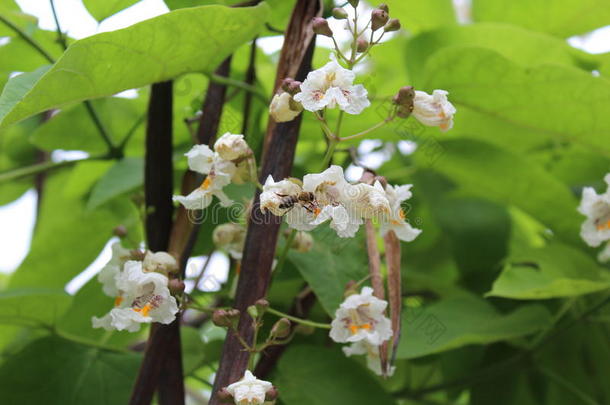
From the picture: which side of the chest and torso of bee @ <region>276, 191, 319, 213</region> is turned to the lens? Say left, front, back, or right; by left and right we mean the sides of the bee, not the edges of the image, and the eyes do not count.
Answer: right

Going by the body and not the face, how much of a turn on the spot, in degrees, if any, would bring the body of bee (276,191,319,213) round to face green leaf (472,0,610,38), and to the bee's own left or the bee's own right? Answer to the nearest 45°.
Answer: approximately 45° to the bee's own left

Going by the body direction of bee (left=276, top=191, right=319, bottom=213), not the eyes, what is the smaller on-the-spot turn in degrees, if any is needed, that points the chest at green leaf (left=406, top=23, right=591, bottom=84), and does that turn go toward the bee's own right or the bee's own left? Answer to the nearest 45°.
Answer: approximately 45° to the bee's own left

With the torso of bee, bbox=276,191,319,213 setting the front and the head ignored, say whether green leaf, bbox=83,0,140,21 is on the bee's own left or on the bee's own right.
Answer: on the bee's own left
